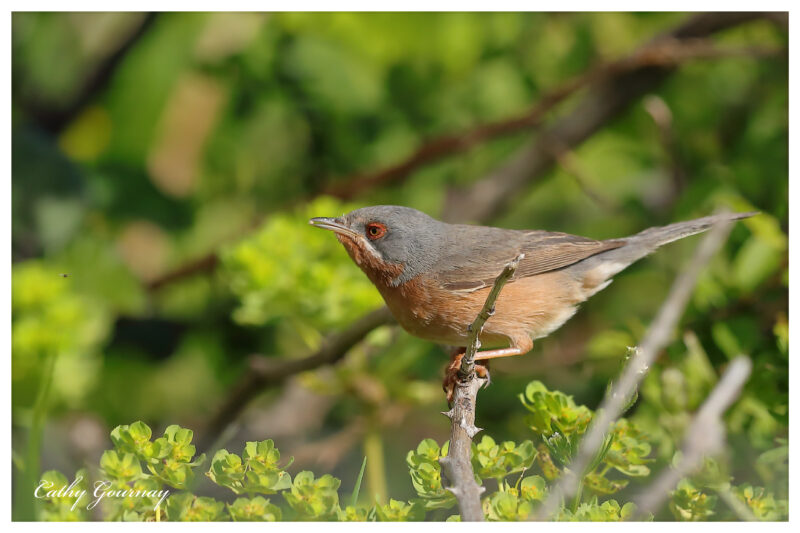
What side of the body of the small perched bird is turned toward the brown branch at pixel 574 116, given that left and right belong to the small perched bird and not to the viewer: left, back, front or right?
right

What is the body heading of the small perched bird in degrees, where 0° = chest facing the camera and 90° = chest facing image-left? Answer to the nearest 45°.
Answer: approximately 90°

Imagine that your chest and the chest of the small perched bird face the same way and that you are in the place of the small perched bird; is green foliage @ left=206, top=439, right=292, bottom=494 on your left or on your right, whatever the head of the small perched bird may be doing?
on your left

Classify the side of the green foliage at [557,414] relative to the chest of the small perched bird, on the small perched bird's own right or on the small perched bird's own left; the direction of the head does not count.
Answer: on the small perched bird's own left

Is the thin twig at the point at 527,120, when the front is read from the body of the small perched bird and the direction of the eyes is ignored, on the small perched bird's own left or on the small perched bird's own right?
on the small perched bird's own right

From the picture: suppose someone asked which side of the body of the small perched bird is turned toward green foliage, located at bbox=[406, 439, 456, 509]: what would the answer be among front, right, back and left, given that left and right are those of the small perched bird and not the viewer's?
front
